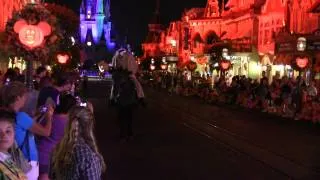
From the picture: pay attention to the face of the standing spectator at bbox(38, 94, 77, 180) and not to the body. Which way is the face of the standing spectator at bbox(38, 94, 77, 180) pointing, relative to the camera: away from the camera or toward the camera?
away from the camera

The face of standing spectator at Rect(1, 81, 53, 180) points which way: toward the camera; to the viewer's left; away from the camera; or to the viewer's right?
to the viewer's right

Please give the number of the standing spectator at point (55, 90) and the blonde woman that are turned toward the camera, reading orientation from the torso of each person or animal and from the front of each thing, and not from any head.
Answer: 0

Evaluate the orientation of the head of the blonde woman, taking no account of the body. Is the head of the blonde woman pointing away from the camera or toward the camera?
away from the camera

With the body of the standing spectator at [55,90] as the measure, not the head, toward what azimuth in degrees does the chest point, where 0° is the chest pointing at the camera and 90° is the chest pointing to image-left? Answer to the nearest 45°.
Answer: approximately 270°

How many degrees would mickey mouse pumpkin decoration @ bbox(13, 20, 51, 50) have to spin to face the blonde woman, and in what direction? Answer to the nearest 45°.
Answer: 0° — it already faces them

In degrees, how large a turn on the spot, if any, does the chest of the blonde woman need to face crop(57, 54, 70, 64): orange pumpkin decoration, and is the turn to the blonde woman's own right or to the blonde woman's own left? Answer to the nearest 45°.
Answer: approximately 45° to the blonde woman's own left

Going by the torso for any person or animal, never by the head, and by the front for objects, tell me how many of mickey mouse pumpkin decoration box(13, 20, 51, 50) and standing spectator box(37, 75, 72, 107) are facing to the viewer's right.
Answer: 1

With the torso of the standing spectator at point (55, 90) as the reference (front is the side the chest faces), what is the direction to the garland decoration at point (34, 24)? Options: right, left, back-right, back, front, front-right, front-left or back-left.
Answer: left

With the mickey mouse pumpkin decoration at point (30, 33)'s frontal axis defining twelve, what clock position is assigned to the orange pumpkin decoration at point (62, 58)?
The orange pumpkin decoration is roughly at 6 o'clock from the mickey mouse pumpkin decoration.

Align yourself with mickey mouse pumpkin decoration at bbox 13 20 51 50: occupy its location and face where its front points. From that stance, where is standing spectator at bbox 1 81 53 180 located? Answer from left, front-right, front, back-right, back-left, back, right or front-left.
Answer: front

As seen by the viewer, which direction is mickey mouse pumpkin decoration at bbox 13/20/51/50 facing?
toward the camera

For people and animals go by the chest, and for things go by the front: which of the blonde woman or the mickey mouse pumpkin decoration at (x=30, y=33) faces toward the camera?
the mickey mouse pumpkin decoration

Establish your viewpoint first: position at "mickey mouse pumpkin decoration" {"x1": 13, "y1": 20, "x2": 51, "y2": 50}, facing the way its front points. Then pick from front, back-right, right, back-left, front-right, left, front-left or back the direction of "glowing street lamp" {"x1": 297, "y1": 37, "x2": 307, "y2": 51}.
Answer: back-left

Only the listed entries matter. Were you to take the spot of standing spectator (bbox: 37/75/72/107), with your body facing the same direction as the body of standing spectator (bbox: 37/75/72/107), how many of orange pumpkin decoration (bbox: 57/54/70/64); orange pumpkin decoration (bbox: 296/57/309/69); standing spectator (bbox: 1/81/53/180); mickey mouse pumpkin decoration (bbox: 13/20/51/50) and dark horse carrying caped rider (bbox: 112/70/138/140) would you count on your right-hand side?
1

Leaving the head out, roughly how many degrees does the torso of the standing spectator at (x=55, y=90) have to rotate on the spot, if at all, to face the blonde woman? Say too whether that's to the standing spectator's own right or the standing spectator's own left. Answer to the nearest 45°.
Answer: approximately 90° to the standing spectator's own right

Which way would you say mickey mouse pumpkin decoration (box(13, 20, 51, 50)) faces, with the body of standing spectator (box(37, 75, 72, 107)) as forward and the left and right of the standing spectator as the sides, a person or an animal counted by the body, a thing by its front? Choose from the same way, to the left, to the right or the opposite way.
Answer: to the right
